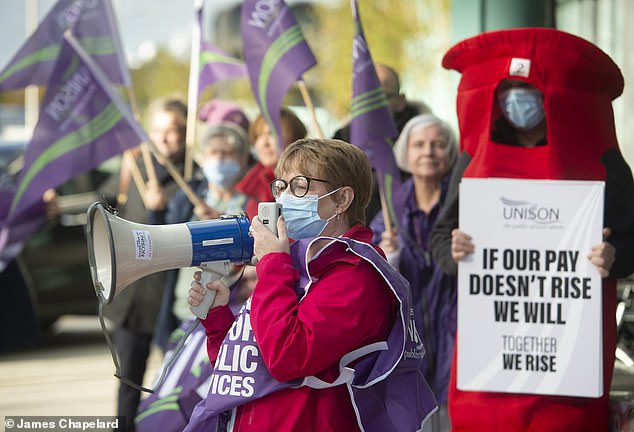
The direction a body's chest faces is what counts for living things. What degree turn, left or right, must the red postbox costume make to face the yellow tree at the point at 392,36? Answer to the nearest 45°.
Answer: approximately 180°

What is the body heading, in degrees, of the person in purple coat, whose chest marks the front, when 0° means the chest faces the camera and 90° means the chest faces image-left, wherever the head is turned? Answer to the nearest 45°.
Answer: approximately 0°

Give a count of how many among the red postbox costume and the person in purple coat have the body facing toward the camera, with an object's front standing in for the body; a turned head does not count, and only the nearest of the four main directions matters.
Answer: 2

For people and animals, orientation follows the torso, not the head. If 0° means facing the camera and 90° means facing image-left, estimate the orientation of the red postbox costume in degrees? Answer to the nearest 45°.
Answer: approximately 0°

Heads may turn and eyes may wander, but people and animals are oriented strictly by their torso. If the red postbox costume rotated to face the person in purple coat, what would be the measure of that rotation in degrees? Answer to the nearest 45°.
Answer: approximately 135° to its right

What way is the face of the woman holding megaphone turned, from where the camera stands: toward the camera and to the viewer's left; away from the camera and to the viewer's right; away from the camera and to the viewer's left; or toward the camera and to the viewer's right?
toward the camera and to the viewer's left

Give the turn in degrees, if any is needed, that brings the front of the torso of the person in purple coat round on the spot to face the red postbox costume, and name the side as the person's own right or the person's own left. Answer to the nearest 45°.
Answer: approximately 45° to the person's own left

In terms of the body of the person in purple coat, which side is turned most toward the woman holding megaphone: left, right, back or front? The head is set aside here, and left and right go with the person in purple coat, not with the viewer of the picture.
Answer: front
